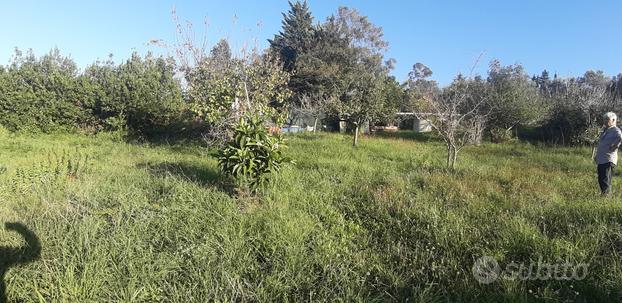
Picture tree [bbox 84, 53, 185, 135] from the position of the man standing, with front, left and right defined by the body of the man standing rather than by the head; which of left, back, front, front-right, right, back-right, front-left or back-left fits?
front-right

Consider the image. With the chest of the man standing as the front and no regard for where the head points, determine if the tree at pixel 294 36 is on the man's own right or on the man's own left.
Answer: on the man's own right

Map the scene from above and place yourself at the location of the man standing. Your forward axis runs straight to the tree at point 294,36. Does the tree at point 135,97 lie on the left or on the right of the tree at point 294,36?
left

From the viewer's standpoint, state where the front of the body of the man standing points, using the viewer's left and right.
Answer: facing the viewer and to the left of the viewer

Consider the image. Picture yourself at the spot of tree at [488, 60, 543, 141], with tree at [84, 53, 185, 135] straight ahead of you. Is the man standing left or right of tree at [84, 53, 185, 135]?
left

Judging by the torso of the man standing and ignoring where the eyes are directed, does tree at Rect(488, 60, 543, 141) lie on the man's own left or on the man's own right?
on the man's own right

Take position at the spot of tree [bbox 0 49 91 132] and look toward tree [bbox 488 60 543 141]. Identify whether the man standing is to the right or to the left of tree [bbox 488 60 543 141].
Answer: right

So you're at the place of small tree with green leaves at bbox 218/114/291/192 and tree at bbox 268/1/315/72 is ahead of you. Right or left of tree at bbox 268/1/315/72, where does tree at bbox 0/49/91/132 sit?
left

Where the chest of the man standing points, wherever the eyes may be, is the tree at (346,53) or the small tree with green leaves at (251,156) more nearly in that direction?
the small tree with green leaves

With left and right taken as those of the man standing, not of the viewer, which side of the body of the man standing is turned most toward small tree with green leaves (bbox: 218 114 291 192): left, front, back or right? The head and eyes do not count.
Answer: front

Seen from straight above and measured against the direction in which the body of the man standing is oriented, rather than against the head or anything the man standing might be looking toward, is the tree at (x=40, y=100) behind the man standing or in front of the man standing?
in front

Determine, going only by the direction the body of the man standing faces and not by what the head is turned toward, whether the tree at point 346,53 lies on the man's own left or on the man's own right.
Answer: on the man's own right
